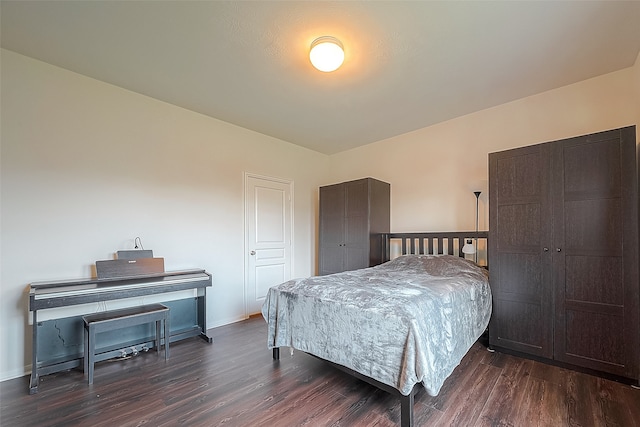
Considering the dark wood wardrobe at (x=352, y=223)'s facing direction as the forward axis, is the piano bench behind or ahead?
ahead

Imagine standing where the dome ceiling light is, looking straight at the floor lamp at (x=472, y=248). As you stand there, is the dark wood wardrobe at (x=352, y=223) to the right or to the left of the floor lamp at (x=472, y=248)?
left

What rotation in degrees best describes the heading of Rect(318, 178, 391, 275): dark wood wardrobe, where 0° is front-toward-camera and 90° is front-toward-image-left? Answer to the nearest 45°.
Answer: approximately 45°

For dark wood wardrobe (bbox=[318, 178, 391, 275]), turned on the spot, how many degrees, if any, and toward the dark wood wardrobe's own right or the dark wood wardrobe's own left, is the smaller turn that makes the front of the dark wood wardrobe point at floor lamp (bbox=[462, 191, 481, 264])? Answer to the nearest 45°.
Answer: approximately 90° to the dark wood wardrobe's own left

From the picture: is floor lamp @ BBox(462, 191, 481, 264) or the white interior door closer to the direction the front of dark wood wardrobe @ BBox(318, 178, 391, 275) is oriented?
the white interior door

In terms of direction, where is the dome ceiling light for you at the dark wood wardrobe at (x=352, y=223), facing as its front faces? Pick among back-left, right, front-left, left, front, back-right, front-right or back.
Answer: front-left

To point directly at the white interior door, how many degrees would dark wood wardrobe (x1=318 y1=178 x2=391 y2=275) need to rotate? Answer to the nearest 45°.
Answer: approximately 45° to its right

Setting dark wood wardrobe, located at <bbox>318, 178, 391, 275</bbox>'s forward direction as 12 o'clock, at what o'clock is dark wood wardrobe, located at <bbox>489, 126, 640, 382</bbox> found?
dark wood wardrobe, located at <bbox>489, 126, 640, 382</bbox> is roughly at 9 o'clock from dark wood wardrobe, located at <bbox>318, 178, 391, 275</bbox>.

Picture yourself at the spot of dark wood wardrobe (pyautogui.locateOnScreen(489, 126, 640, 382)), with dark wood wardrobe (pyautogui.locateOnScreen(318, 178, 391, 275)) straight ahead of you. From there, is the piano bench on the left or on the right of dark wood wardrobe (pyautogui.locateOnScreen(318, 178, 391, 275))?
left

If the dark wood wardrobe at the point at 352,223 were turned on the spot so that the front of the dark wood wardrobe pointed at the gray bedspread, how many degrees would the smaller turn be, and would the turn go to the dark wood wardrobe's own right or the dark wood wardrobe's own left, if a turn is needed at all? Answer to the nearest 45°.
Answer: approximately 45° to the dark wood wardrobe's own left

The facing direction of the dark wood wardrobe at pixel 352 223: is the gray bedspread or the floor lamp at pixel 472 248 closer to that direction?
the gray bedspread

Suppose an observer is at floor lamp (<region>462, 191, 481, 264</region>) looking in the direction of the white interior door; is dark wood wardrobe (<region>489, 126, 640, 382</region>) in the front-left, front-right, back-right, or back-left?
back-left
